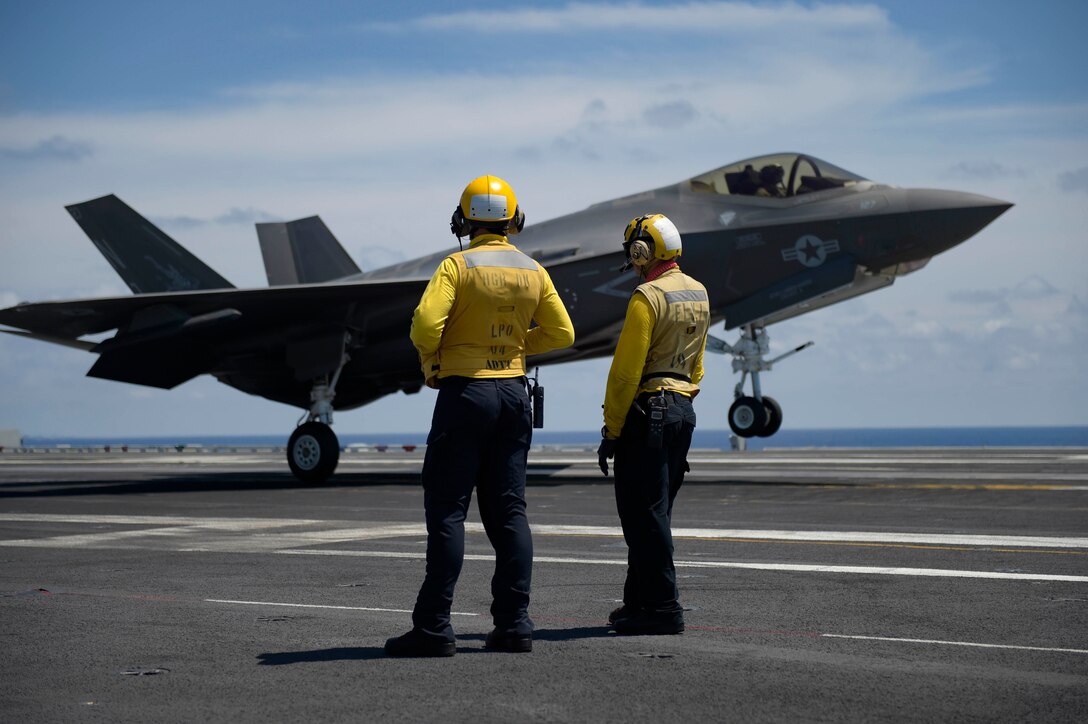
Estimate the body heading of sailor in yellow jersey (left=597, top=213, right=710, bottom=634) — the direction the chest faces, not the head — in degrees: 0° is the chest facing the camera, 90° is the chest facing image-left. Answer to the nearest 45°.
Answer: approximately 135°

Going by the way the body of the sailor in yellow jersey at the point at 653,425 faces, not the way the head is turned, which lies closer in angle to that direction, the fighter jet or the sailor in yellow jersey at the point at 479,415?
the fighter jet

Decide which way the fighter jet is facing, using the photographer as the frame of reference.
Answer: facing the viewer and to the right of the viewer

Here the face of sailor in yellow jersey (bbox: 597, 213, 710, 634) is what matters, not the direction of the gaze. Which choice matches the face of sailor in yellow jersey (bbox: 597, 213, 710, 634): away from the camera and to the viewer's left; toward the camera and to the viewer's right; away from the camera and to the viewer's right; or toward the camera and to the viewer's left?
away from the camera and to the viewer's left

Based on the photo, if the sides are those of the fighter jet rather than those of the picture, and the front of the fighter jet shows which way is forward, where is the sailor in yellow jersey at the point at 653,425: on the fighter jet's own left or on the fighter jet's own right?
on the fighter jet's own right

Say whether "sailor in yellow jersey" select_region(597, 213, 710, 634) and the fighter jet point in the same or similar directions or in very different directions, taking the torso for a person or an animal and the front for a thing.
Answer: very different directions

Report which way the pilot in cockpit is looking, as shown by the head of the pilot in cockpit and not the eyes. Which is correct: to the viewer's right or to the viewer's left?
to the viewer's right

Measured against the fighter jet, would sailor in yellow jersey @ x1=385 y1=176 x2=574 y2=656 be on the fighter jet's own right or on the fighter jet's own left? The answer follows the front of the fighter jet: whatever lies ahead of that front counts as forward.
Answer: on the fighter jet's own right

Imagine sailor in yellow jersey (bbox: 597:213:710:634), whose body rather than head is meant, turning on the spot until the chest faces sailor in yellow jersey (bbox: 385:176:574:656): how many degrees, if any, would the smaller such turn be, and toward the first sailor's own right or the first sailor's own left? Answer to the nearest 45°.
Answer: approximately 90° to the first sailor's own left

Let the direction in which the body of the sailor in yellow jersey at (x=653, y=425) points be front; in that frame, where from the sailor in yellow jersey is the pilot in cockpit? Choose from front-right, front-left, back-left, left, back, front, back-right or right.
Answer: front-right
